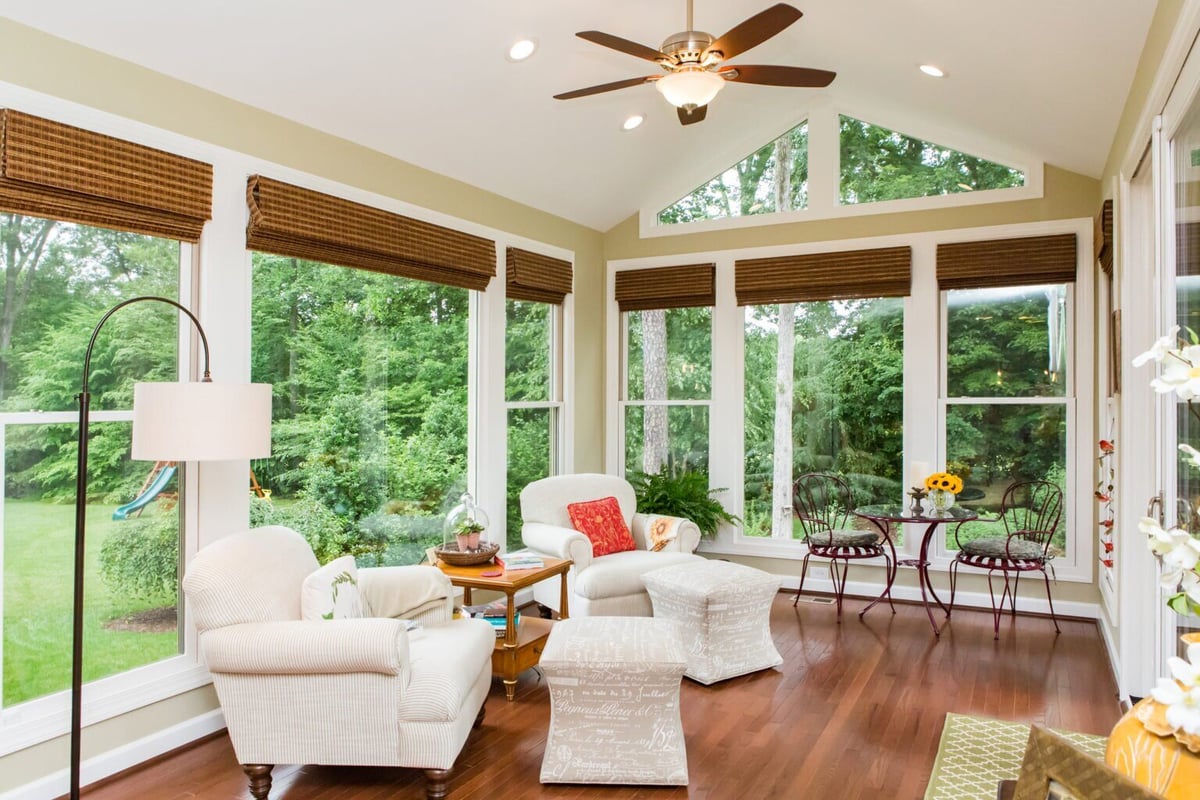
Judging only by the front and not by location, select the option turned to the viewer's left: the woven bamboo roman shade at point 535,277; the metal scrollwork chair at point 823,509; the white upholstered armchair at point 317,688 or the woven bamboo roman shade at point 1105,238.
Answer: the woven bamboo roman shade at point 1105,238

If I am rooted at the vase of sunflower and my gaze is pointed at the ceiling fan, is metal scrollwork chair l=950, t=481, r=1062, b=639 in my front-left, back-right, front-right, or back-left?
back-left

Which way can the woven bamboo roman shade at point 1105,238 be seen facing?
to the viewer's left

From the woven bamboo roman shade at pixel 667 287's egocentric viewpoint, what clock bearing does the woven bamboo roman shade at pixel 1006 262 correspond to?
the woven bamboo roman shade at pixel 1006 262 is roughly at 8 o'clock from the woven bamboo roman shade at pixel 667 287.

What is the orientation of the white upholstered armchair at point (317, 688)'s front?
to the viewer's right

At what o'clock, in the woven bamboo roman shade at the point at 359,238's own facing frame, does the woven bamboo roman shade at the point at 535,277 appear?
the woven bamboo roman shade at the point at 535,277 is roughly at 9 o'clock from the woven bamboo roman shade at the point at 359,238.

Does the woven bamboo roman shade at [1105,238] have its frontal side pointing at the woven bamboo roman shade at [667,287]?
yes

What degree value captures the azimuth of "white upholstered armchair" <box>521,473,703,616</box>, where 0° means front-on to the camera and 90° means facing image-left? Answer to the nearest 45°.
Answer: approximately 315°

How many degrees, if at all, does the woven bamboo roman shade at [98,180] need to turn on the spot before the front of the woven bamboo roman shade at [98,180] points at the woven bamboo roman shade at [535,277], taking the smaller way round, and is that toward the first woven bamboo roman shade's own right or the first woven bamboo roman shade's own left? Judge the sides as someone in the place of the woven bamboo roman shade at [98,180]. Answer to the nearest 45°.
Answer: approximately 90° to the first woven bamboo roman shade's own left
